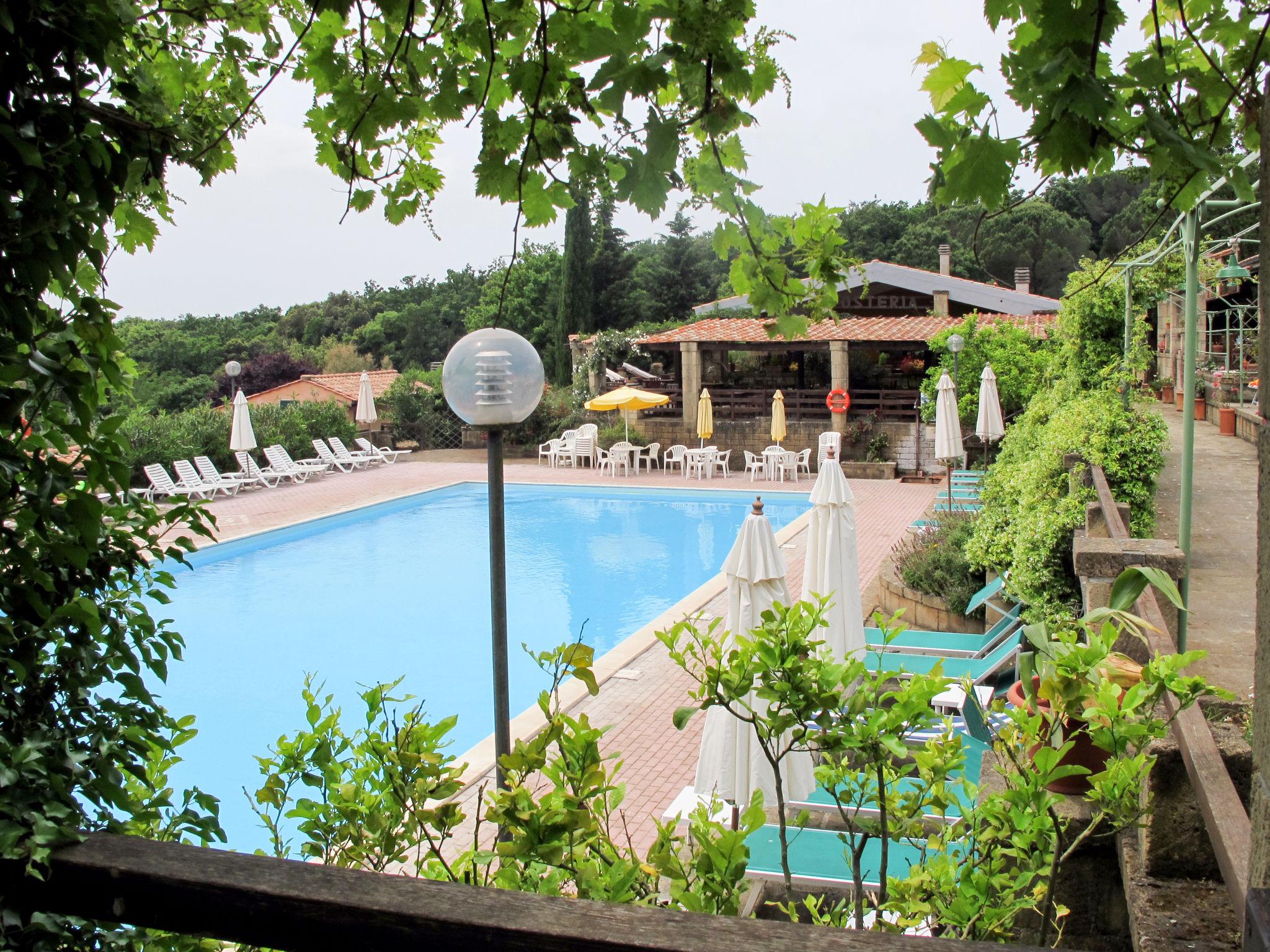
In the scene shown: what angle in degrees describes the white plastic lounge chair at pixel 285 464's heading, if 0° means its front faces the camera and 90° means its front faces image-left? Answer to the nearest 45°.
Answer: approximately 315°

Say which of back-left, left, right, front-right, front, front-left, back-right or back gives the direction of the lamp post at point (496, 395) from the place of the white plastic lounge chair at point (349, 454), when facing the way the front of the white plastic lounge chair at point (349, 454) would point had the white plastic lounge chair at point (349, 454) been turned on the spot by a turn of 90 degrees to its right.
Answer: front-left

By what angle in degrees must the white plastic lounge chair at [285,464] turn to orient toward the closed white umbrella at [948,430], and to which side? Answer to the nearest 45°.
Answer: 0° — it already faces it

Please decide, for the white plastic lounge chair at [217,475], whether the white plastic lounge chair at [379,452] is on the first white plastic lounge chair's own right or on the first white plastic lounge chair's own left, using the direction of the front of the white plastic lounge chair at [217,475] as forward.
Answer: on the first white plastic lounge chair's own left

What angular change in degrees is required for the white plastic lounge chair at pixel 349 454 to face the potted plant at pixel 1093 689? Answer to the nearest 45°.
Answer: approximately 45° to its right

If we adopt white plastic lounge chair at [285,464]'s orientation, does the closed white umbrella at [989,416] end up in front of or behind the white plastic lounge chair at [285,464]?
in front

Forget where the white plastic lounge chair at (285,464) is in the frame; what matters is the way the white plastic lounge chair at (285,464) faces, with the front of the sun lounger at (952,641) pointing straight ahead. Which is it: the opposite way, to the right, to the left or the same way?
the opposite way

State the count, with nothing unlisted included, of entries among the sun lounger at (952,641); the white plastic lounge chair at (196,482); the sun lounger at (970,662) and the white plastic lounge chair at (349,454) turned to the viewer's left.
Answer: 2

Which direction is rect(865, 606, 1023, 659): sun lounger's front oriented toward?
to the viewer's left

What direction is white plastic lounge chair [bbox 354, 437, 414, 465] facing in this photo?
to the viewer's right

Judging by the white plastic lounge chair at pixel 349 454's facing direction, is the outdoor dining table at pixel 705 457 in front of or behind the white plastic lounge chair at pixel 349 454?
in front

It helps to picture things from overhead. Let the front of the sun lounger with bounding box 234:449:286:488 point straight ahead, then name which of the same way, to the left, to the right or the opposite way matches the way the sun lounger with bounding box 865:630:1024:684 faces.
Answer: the opposite way

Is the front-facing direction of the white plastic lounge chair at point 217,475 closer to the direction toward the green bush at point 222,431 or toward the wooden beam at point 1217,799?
the wooden beam

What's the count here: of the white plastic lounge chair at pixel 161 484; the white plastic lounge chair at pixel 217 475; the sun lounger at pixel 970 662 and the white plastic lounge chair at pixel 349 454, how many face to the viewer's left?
1

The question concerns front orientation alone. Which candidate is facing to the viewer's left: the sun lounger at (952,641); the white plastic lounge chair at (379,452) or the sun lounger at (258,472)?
the sun lounger at (952,641)
